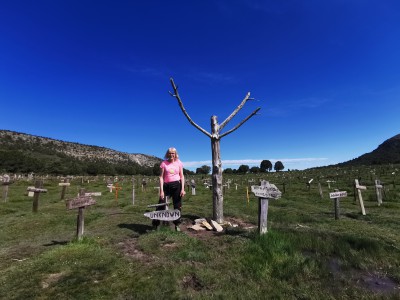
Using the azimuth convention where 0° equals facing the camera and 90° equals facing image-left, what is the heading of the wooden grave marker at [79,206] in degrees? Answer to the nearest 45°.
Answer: approximately 0°

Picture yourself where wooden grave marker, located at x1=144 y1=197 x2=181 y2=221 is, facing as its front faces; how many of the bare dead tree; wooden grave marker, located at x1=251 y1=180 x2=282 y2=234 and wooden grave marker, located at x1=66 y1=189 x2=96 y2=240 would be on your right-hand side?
1

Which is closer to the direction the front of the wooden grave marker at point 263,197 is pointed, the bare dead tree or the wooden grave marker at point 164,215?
the wooden grave marker

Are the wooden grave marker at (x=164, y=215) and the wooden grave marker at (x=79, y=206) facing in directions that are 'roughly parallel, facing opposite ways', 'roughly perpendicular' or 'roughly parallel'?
roughly parallel

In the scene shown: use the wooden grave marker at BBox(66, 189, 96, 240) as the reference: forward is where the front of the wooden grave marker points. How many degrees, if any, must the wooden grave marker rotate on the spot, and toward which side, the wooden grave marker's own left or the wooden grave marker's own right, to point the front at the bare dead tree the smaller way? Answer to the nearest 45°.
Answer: approximately 90° to the wooden grave marker's own left

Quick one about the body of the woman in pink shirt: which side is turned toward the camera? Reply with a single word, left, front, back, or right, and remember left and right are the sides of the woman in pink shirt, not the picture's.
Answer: front

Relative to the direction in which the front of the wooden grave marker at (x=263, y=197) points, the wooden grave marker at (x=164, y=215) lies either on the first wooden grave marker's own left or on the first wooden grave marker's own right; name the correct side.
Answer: on the first wooden grave marker's own right

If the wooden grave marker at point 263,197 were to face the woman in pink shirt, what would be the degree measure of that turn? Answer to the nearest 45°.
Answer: approximately 90° to its right

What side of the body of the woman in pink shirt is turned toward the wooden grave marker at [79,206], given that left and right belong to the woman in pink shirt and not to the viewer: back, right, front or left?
right

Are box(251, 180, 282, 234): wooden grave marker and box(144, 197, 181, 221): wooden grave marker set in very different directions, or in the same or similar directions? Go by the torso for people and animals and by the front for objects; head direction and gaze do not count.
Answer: same or similar directions

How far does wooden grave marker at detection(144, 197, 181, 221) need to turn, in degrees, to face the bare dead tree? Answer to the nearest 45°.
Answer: approximately 135° to its left

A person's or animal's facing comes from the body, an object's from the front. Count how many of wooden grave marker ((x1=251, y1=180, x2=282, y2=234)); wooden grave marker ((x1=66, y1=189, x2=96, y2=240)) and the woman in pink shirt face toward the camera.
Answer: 3

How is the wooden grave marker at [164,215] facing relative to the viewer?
toward the camera

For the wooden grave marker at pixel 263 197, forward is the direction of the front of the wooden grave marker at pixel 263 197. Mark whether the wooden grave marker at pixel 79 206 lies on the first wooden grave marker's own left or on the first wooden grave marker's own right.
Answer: on the first wooden grave marker's own right

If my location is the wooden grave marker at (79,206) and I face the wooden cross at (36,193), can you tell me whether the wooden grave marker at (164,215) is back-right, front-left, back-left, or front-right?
back-right
